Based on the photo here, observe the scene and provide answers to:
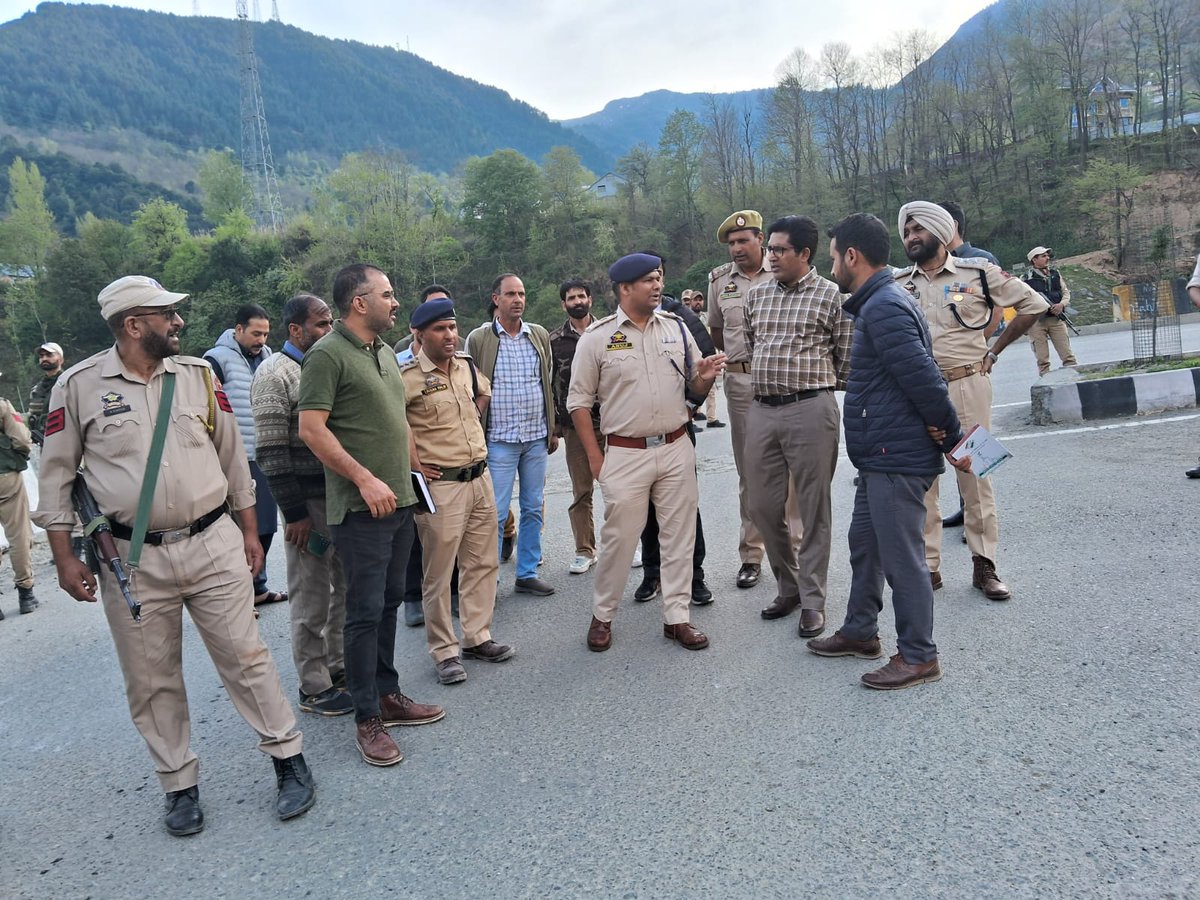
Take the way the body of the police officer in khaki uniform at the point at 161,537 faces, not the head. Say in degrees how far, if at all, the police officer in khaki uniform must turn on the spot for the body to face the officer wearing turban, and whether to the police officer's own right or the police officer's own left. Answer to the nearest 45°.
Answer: approximately 90° to the police officer's own left

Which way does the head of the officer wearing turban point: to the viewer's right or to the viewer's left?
to the viewer's left

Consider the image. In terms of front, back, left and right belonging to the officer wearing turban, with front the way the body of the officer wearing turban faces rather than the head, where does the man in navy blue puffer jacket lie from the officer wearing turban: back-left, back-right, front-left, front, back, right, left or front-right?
front-left

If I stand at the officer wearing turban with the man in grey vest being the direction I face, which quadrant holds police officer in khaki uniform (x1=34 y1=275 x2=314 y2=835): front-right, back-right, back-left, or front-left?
front-left

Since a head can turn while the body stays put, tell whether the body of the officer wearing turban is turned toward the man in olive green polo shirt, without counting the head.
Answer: yes

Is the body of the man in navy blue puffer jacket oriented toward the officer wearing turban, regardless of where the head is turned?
no

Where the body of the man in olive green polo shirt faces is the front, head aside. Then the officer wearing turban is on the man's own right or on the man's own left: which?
on the man's own left

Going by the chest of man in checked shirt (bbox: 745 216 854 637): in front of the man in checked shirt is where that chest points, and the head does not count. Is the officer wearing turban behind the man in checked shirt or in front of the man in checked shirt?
behind

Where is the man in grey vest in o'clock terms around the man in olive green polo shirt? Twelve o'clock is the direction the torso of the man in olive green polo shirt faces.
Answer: The man in grey vest is roughly at 7 o'clock from the man in olive green polo shirt.

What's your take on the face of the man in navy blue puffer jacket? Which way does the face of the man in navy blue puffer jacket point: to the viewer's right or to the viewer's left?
to the viewer's left

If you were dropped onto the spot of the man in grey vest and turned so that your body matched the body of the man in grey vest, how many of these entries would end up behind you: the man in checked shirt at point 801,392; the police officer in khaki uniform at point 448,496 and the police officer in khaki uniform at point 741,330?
0

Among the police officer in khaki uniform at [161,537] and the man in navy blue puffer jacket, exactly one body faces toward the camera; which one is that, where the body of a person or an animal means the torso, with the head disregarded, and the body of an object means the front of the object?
the police officer in khaki uniform

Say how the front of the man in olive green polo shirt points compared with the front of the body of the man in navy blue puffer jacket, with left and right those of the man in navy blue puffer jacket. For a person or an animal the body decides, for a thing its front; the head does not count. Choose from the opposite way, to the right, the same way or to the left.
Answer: the opposite way

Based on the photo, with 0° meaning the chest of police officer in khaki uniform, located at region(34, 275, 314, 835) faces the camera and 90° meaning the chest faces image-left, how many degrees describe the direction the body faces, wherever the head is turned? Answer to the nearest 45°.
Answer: approximately 0°

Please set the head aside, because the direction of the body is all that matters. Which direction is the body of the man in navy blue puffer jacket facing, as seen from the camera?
to the viewer's left

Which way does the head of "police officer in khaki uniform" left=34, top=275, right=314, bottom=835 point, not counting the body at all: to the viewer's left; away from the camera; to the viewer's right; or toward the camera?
to the viewer's right
